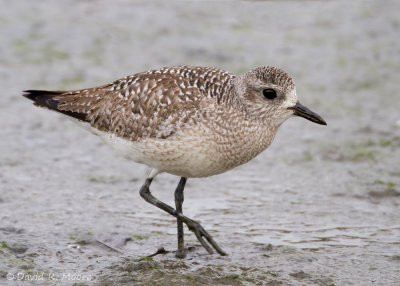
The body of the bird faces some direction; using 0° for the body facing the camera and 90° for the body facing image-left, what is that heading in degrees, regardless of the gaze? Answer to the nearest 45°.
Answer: approximately 270°
